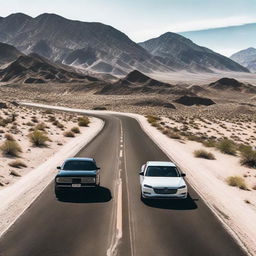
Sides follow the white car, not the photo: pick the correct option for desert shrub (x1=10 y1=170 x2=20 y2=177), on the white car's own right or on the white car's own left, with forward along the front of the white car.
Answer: on the white car's own right

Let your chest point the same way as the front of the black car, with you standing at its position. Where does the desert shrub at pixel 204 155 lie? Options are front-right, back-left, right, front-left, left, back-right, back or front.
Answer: back-left

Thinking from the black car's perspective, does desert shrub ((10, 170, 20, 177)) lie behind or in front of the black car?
behind

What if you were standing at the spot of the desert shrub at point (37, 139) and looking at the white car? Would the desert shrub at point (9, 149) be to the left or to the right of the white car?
right

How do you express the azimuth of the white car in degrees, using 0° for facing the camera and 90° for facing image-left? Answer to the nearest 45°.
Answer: approximately 0°

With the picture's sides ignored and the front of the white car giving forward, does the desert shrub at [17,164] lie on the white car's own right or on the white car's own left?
on the white car's own right
